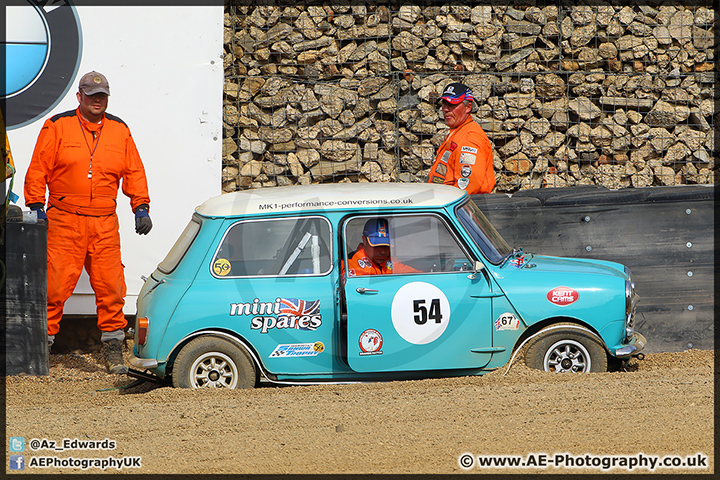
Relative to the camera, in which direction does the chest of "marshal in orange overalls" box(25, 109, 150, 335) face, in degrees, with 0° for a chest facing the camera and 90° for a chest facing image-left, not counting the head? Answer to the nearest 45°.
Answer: approximately 0°

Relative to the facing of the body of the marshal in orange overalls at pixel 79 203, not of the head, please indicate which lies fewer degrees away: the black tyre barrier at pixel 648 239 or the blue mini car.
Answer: the blue mini car

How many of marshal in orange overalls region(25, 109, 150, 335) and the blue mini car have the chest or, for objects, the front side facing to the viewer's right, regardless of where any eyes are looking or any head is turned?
1

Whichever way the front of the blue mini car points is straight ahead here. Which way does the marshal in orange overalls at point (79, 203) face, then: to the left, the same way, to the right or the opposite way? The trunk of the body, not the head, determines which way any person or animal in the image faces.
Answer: to the right

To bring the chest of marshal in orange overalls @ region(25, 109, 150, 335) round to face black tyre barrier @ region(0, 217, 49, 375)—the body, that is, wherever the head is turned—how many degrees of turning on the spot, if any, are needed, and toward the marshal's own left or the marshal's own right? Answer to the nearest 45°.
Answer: approximately 45° to the marshal's own right

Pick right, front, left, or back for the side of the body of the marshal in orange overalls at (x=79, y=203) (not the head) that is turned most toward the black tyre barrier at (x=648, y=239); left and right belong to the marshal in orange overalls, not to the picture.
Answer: left

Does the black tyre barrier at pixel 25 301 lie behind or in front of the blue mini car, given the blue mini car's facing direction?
behind

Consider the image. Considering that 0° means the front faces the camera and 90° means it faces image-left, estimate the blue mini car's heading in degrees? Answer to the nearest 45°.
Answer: approximately 270°

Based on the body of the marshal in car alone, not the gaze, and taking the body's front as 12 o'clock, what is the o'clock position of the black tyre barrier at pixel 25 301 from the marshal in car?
The black tyre barrier is roughly at 5 o'clock from the marshal in car.

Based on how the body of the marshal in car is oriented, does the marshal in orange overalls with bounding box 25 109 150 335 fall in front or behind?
behind

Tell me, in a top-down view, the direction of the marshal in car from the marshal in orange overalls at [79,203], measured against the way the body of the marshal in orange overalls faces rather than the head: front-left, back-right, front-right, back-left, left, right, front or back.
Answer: front-left
